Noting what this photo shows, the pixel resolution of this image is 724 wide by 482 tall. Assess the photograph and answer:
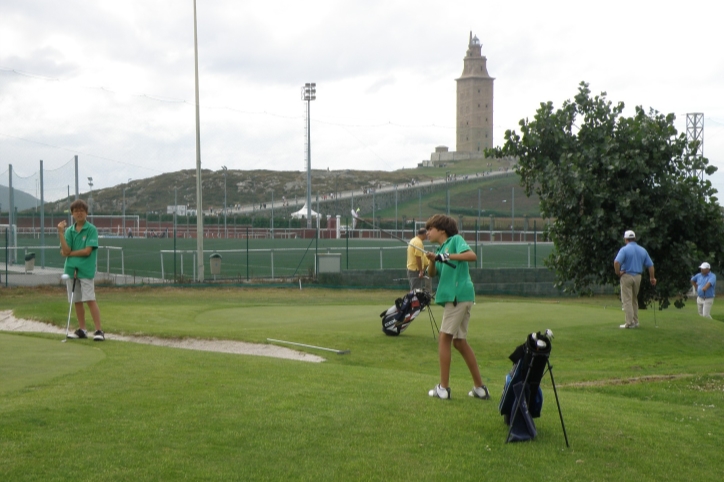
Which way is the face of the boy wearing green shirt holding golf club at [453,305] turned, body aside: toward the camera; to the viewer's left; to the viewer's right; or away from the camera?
to the viewer's left

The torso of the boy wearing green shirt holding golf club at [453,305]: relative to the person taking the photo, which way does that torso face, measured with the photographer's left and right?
facing to the left of the viewer

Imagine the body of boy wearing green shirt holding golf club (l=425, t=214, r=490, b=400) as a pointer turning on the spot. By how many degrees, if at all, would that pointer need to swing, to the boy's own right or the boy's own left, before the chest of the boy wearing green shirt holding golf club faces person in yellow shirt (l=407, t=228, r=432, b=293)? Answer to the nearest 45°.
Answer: approximately 90° to the boy's own right

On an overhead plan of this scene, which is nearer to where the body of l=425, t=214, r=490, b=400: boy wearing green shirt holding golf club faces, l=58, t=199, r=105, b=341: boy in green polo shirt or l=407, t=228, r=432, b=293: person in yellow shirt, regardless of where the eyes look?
the boy in green polo shirt

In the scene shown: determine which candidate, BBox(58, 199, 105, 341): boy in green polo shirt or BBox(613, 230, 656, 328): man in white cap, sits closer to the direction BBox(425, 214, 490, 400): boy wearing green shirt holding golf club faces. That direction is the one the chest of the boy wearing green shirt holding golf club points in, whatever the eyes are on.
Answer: the boy in green polo shirt
